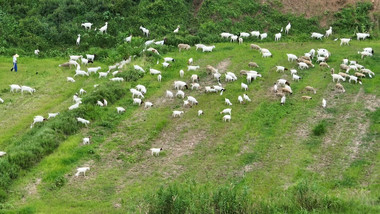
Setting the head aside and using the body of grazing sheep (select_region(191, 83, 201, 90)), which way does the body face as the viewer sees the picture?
to the viewer's right

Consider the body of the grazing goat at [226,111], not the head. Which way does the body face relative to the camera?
to the viewer's left

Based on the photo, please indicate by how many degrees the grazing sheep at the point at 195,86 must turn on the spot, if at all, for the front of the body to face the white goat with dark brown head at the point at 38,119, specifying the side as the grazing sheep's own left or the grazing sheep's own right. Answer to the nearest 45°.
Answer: approximately 135° to the grazing sheep's own right

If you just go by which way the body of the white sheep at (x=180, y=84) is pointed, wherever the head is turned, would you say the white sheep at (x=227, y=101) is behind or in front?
in front

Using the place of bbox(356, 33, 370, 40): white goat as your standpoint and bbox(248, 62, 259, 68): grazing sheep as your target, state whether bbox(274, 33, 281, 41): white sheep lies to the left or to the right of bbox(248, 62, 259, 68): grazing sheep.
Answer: right

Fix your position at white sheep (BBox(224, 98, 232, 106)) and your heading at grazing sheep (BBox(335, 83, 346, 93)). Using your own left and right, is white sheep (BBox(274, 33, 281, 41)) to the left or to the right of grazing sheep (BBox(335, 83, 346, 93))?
left
